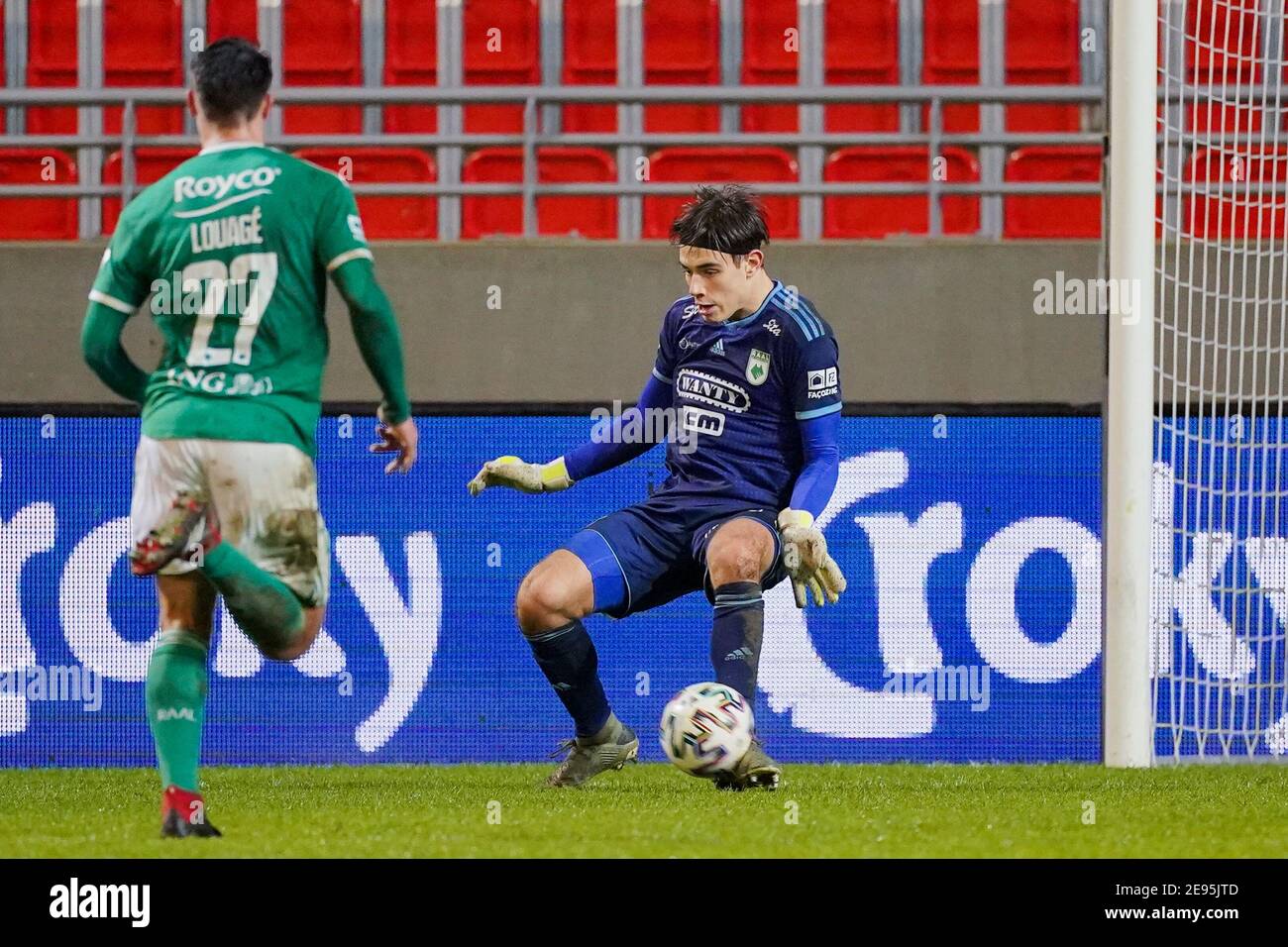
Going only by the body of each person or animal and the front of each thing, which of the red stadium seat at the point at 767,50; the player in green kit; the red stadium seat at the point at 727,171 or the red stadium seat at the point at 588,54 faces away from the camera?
the player in green kit

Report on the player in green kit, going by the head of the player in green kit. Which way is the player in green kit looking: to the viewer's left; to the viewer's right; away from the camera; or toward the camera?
away from the camera

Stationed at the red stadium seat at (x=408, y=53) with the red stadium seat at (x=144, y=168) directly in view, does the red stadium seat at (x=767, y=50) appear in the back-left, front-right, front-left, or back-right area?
back-left

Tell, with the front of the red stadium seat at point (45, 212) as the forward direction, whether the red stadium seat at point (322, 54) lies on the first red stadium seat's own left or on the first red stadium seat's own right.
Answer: on the first red stadium seat's own left

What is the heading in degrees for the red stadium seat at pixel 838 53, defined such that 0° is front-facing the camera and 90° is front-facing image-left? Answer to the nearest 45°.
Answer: approximately 0°

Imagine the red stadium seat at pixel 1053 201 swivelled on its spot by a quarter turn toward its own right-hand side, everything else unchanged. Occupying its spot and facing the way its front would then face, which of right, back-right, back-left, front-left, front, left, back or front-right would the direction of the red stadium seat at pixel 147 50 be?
front
